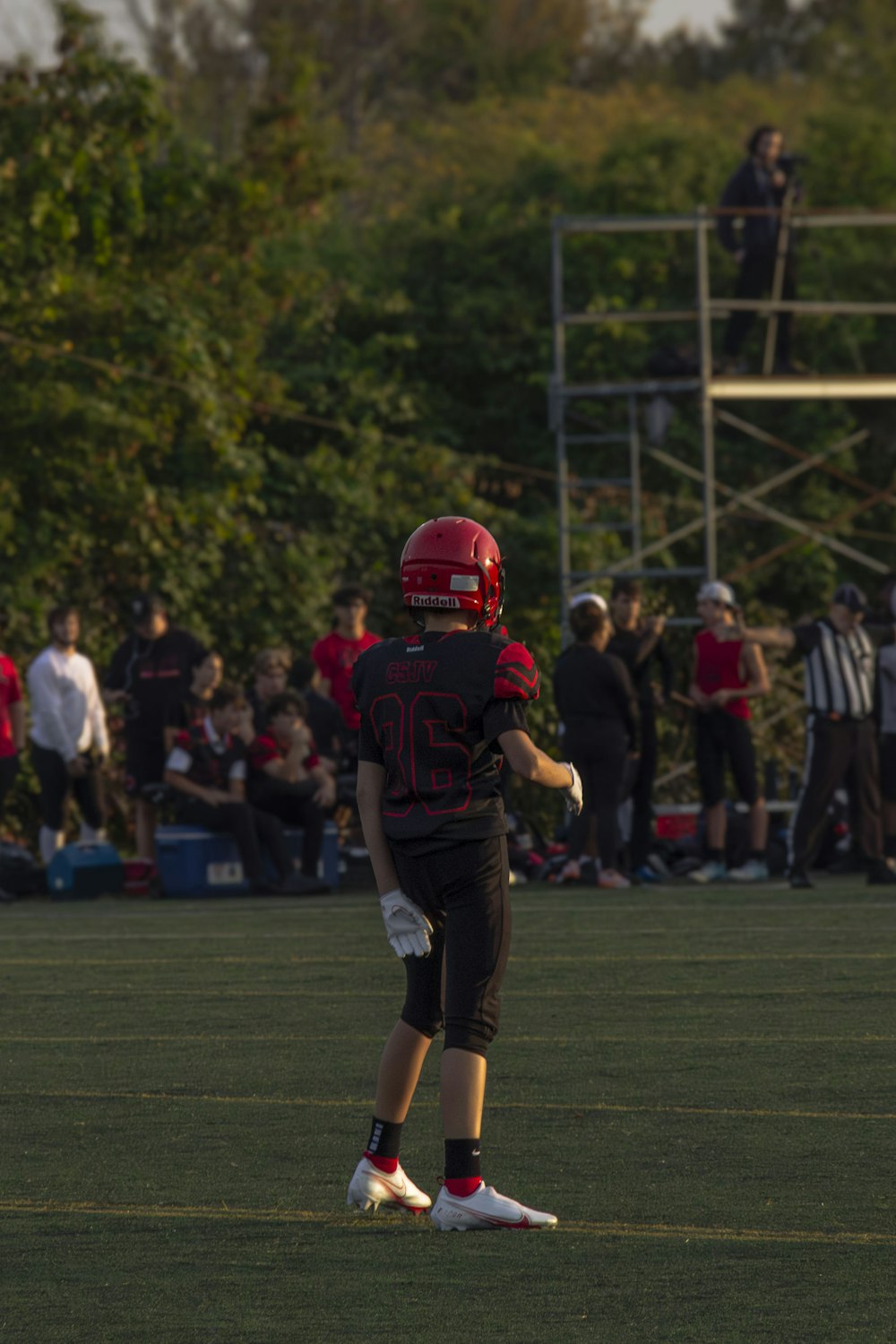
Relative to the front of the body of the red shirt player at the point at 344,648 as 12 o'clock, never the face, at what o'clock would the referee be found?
The referee is roughly at 10 o'clock from the red shirt player.

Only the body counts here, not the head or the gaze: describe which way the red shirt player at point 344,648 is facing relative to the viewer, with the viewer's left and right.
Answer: facing the viewer

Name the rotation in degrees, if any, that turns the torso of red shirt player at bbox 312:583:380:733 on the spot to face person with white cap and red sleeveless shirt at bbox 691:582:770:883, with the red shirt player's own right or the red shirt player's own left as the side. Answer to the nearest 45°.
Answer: approximately 90° to the red shirt player's own left

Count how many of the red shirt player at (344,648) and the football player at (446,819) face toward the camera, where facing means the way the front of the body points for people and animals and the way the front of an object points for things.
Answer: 1

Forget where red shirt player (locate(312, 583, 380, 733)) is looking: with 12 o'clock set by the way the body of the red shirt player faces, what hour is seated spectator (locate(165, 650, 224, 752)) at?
The seated spectator is roughly at 3 o'clock from the red shirt player.

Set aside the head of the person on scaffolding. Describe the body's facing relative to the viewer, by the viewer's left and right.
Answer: facing the viewer and to the right of the viewer
